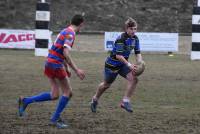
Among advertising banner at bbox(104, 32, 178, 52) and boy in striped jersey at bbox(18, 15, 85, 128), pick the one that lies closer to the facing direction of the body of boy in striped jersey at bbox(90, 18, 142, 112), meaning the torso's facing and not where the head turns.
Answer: the boy in striped jersey

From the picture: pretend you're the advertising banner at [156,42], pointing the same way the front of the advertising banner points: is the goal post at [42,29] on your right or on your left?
on your right

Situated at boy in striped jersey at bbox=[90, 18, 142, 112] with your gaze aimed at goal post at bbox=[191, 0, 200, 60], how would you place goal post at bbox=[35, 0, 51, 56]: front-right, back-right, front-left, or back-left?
front-left

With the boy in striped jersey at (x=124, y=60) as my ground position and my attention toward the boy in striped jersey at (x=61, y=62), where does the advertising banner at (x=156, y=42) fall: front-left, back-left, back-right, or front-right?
back-right

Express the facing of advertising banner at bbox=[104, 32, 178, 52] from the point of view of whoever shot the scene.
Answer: facing the viewer

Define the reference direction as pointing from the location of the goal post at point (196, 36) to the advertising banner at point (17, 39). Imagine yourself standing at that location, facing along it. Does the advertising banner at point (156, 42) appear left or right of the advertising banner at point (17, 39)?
right

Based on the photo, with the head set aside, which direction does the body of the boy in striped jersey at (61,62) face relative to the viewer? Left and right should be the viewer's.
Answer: facing away from the viewer and to the right of the viewer

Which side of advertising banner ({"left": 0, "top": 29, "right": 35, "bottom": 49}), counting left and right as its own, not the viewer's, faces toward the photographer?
front

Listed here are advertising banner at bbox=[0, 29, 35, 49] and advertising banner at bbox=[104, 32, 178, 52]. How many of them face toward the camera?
2

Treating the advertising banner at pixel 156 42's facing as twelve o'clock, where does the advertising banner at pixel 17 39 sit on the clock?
the advertising banner at pixel 17 39 is roughly at 3 o'clock from the advertising banner at pixel 156 42.

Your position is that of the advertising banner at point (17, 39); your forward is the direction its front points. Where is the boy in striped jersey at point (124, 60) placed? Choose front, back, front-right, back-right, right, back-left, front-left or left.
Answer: front

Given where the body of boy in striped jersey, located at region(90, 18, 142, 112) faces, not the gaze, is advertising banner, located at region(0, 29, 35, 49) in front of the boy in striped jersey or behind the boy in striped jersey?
behind

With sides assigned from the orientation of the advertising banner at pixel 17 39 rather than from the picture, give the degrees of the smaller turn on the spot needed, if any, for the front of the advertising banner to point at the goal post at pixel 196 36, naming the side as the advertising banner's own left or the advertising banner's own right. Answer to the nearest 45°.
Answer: approximately 45° to the advertising banner's own left

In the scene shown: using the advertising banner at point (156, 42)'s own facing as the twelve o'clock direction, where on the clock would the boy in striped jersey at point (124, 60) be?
The boy in striped jersey is roughly at 12 o'clock from the advertising banner.

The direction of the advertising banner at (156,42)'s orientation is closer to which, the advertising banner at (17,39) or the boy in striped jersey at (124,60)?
the boy in striped jersey
